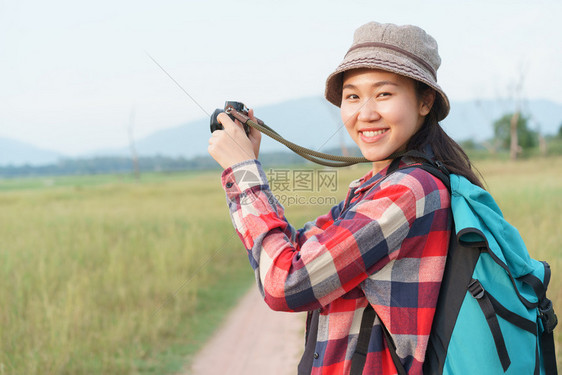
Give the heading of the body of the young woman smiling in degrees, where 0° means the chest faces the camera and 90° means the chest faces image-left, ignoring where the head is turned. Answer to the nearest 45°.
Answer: approximately 90°

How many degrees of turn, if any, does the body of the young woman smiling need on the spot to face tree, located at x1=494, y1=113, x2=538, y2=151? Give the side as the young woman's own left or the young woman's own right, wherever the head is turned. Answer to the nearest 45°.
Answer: approximately 90° to the young woman's own right
